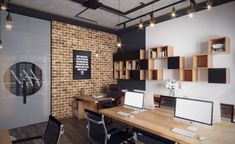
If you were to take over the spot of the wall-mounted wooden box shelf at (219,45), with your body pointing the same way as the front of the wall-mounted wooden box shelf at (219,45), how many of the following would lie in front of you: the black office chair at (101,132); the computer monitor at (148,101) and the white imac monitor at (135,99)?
3

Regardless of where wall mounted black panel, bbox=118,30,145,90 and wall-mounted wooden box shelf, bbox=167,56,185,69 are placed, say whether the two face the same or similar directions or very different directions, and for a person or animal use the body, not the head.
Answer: same or similar directions

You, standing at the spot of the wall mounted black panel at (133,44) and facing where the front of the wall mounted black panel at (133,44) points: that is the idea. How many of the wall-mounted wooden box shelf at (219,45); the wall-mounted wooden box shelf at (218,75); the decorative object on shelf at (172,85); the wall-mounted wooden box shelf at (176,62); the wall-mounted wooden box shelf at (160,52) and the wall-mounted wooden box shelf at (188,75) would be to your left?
6

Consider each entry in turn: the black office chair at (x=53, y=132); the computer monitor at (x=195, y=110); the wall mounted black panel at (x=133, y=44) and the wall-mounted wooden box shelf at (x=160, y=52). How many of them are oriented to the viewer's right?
0

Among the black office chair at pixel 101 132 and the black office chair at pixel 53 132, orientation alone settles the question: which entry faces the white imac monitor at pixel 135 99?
the black office chair at pixel 101 132

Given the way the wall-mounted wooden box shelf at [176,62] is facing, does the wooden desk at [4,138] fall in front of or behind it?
in front

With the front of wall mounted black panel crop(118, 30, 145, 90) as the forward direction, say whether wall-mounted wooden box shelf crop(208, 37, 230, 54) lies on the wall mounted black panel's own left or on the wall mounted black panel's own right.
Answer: on the wall mounted black panel's own left

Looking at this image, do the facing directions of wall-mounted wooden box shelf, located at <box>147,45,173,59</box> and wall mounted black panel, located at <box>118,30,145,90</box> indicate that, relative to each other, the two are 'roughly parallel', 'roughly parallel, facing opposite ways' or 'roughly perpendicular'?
roughly parallel

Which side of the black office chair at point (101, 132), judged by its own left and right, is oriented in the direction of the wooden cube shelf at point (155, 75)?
front

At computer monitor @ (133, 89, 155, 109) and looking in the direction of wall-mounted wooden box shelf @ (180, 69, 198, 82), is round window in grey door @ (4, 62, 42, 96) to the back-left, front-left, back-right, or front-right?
back-left

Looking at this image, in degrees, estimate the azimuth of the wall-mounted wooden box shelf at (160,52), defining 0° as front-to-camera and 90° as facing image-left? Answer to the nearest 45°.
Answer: approximately 45°

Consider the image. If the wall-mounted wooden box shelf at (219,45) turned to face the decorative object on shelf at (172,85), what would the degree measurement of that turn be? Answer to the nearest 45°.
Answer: approximately 45° to its right

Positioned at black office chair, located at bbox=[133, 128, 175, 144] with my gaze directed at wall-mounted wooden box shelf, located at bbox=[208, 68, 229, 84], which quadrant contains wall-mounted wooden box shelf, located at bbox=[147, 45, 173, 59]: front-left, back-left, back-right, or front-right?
front-left

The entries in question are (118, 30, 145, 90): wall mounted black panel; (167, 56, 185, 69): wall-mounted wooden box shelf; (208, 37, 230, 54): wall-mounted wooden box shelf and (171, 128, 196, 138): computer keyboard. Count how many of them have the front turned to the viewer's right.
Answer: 0

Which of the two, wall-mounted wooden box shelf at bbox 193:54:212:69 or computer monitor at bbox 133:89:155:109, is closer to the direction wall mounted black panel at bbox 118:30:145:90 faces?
the computer monitor

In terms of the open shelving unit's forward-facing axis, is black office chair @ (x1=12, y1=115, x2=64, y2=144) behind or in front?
in front

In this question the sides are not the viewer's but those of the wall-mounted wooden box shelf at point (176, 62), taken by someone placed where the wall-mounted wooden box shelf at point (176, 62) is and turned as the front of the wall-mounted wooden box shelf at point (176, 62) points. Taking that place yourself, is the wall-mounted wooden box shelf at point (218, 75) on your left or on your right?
on your left
